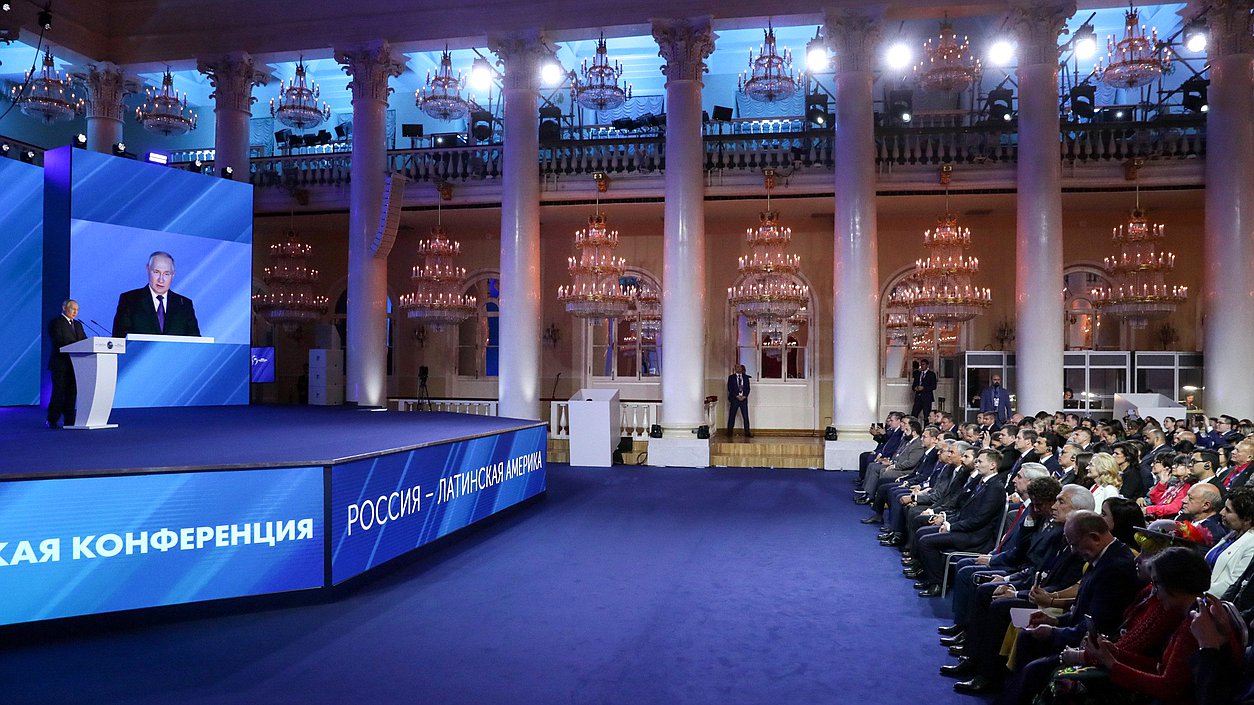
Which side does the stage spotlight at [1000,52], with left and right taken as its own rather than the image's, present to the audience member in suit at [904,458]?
front

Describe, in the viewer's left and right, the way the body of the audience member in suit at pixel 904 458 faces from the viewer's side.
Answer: facing to the left of the viewer

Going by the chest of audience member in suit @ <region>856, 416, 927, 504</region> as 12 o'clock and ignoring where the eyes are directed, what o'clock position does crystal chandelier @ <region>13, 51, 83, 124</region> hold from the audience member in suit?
The crystal chandelier is roughly at 12 o'clock from the audience member in suit.

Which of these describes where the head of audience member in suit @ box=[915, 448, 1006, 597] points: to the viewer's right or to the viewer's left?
to the viewer's left

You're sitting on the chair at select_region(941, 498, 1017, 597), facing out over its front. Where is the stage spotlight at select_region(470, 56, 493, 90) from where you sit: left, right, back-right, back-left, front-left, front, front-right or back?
front-right

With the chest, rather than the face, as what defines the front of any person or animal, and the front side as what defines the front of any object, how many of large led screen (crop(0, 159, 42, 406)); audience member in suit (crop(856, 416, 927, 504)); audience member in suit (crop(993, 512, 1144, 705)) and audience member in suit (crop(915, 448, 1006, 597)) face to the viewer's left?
3

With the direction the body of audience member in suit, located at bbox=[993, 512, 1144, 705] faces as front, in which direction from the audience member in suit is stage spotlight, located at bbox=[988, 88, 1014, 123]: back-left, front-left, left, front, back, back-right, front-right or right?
right

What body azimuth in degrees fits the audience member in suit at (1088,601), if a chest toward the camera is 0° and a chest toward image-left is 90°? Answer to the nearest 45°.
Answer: approximately 90°

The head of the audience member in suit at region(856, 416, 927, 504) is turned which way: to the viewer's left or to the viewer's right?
to the viewer's left

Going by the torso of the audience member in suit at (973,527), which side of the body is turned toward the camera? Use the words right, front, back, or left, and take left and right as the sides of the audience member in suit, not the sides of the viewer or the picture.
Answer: left

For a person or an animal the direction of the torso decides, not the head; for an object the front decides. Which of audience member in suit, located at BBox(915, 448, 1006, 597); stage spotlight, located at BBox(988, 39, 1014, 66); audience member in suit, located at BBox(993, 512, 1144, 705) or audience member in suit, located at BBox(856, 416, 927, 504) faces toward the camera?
the stage spotlight

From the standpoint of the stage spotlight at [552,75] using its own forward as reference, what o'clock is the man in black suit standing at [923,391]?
The man in black suit standing is roughly at 10 o'clock from the stage spotlight.
